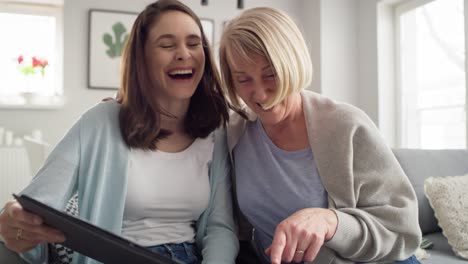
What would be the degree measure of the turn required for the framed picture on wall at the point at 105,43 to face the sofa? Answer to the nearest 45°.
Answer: approximately 45° to its left

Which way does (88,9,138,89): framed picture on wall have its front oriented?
toward the camera

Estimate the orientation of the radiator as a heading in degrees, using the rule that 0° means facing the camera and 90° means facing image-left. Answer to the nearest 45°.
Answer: approximately 0°

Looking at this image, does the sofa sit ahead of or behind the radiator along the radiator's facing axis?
ahead

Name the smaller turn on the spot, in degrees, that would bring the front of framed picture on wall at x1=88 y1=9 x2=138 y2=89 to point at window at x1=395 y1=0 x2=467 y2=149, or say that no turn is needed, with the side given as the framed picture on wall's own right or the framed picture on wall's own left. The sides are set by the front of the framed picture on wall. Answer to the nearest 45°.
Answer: approximately 90° to the framed picture on wall's own left

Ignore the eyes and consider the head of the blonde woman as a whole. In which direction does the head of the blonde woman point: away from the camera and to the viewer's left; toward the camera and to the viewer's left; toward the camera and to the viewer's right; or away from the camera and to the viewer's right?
toward the camera and to the viewer's left

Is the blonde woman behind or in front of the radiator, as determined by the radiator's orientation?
in front

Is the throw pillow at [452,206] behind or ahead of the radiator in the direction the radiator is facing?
ahead

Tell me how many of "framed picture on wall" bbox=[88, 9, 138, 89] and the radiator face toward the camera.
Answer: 2

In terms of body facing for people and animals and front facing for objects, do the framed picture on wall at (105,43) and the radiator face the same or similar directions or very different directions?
same or similar directions

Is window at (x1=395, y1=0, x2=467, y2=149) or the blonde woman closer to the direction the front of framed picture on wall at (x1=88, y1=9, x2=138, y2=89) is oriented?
the blonde woman

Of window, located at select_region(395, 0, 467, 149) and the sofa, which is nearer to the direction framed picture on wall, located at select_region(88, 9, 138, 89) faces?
the sofa

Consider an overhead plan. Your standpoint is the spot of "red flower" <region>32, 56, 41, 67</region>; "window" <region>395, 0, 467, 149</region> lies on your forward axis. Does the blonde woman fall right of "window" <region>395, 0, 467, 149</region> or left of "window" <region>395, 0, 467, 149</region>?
right
